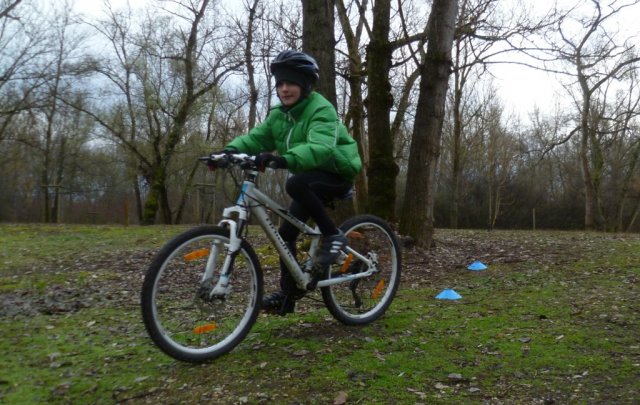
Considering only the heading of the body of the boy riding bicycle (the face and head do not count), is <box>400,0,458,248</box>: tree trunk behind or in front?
behind

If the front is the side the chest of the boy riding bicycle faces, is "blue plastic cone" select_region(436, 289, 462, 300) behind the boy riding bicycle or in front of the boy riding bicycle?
behind

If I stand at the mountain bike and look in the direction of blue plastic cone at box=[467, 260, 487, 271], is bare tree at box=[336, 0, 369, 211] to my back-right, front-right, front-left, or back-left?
front-left

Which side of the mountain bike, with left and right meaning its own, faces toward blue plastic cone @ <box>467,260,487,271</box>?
back

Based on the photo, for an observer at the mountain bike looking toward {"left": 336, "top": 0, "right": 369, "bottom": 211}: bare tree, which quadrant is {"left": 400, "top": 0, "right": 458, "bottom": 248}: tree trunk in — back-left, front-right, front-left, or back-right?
front-right

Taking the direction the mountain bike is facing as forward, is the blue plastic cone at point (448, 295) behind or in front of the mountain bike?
behind

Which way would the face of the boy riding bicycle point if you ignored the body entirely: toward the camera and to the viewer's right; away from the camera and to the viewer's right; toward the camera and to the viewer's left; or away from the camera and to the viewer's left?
toward the camera and to the viewer's left

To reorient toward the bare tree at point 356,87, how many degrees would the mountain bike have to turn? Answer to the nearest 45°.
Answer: approximately 135° to its right

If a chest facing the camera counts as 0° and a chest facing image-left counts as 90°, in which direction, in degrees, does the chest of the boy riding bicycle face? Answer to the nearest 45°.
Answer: approximately 45°

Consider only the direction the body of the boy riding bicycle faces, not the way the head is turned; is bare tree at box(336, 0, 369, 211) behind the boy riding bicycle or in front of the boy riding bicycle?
behind

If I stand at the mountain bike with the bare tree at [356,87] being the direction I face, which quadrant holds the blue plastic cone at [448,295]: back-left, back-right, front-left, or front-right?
front-right

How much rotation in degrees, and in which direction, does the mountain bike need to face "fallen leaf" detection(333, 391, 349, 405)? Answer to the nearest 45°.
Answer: approximately 90° to its left
